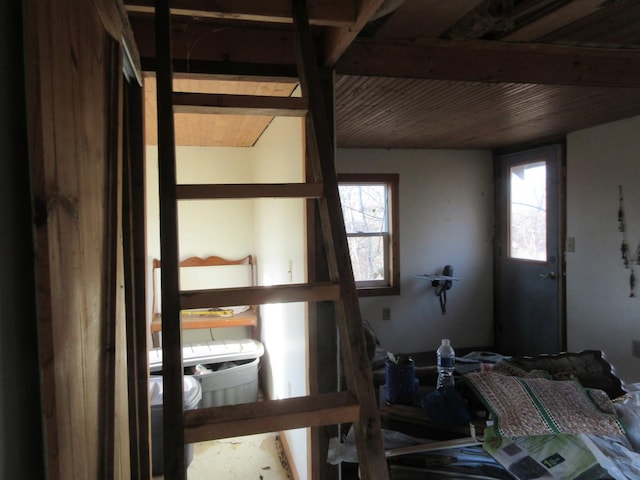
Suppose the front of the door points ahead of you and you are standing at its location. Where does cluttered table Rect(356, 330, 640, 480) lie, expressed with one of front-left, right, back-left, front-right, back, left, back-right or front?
front-left

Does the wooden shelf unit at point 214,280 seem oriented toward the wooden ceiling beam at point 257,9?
yes

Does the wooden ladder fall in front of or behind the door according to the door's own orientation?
in front

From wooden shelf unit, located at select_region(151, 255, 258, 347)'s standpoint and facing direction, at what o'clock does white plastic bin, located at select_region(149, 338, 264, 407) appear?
The white plastic bin is roughly at 12 o'clock from the wooden shelf unit.

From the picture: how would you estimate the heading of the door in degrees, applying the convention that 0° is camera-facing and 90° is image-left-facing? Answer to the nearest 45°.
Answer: approximately 45°

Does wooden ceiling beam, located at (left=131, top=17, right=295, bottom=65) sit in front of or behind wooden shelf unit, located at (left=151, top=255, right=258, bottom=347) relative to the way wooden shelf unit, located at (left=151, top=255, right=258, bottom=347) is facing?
in front

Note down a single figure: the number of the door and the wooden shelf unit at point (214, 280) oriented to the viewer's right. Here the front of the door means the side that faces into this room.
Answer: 0

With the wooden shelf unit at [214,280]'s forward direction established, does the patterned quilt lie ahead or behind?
ahead
